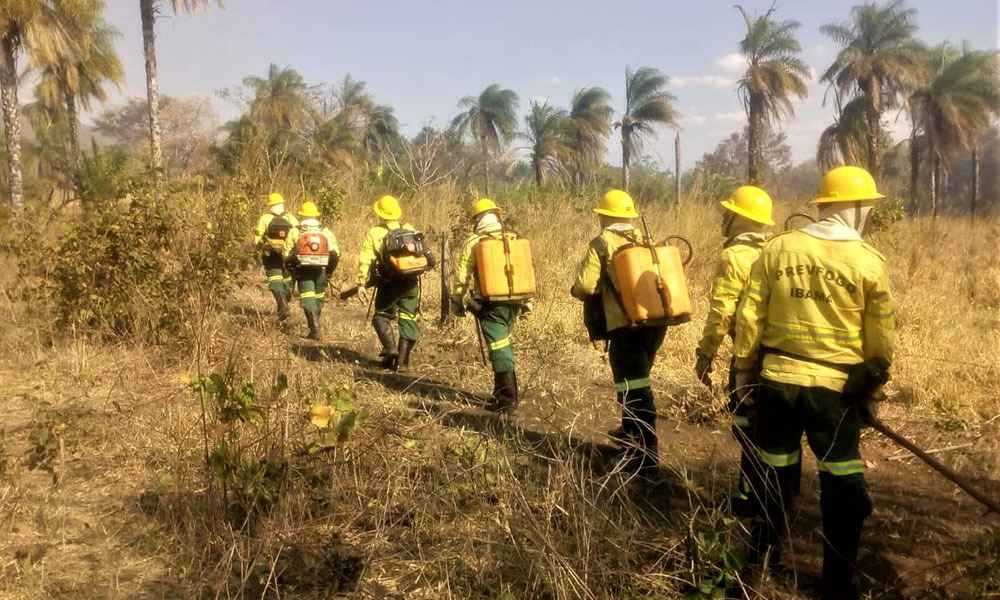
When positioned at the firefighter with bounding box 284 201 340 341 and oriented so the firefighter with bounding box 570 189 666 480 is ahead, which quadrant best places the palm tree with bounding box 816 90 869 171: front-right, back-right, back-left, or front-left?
back-left

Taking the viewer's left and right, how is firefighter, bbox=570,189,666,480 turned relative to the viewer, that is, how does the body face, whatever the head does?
facing away from the viewer and to the left of the viewer

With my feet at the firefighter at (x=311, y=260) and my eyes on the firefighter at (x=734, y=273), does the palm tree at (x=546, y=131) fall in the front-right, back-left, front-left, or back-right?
back-left

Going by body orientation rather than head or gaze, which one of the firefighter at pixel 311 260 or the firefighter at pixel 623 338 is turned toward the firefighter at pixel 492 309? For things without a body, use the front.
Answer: the firefighter at pixel 623 338

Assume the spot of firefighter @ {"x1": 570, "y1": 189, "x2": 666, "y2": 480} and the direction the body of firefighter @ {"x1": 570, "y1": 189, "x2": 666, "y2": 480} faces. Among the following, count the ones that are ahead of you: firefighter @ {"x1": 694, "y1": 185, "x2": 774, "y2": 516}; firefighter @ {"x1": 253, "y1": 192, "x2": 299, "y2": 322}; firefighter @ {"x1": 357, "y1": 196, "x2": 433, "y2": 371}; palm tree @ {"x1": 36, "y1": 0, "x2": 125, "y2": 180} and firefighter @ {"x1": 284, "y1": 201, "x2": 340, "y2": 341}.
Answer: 4

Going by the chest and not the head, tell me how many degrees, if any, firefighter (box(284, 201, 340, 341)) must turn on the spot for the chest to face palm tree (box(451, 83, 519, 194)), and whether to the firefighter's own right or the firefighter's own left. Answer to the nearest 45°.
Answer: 0° — they already face it

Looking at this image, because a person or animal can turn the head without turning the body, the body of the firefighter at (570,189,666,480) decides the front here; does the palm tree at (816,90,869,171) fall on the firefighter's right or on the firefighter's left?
on the firefighter's right

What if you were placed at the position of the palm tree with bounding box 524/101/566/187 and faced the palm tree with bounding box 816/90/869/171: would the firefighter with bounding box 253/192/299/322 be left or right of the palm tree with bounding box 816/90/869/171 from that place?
right

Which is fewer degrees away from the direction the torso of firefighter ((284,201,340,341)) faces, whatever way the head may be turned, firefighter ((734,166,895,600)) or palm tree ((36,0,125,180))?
the palm tree

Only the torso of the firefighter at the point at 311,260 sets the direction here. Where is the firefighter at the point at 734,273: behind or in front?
behind

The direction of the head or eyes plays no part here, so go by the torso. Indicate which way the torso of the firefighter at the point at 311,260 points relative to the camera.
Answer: away from the camera
